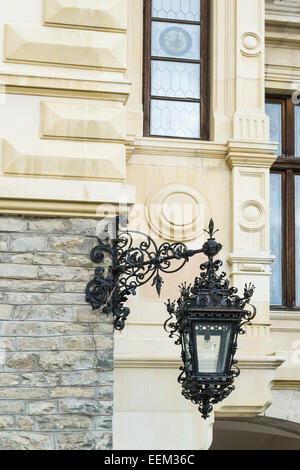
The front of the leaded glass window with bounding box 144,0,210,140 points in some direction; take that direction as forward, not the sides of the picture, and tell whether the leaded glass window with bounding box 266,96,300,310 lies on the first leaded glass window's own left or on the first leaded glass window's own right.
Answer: on the first leaded glass window's own left

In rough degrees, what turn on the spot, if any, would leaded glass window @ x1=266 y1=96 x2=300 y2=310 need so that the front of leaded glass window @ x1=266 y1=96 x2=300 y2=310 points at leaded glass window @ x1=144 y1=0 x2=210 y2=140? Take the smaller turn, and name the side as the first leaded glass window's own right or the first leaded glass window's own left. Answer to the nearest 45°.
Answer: approximately 45° to the first leaded glass window's own right

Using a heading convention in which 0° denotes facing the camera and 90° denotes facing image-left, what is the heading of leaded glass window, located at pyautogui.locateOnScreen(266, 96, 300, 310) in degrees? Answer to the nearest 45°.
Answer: approximately 0°

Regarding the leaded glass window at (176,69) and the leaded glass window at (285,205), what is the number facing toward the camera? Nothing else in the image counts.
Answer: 2

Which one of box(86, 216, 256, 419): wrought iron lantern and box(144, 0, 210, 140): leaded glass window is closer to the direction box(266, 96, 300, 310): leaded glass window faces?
the wrought iron lantern
